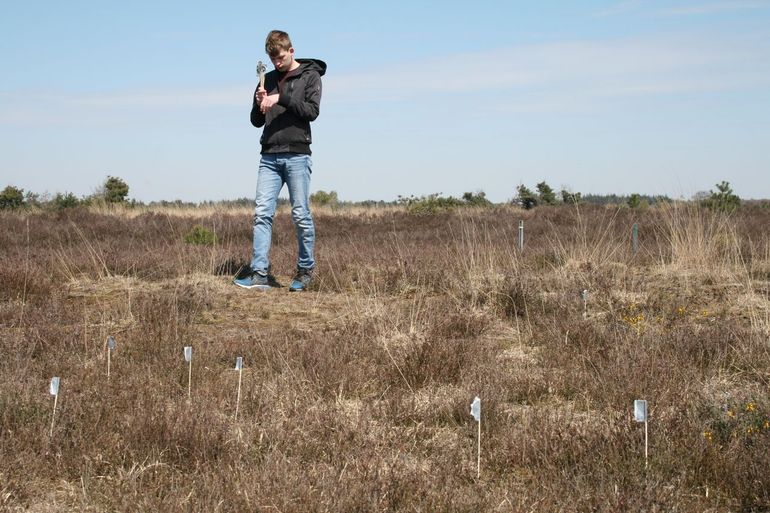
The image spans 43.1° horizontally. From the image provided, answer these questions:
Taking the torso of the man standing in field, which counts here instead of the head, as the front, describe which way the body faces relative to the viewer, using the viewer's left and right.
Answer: facing the viewer and to the left of the viewer

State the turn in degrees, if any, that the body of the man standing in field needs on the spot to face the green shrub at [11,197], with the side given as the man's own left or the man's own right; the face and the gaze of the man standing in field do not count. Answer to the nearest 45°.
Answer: approximately 135° to the man's own right

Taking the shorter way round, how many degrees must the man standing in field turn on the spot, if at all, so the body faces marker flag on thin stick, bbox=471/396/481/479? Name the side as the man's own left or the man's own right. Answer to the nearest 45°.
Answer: approximately 45° to the man's own left

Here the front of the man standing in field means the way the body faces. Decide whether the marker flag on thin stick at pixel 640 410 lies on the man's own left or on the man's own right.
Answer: on the man's own left

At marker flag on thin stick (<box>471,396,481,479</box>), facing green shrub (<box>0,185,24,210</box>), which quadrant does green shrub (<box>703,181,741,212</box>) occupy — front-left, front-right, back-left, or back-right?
front-right

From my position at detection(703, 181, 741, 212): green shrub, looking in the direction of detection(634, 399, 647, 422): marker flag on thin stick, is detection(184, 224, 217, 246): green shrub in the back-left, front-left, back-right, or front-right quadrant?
front-right

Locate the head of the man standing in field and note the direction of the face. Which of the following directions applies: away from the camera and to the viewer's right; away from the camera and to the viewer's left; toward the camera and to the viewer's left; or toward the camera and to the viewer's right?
toward the camera and to the viewer's left

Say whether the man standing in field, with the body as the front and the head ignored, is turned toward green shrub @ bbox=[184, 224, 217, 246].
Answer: no

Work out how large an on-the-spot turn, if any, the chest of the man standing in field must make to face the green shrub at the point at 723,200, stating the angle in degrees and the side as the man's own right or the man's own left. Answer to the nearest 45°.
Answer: approximately 180°

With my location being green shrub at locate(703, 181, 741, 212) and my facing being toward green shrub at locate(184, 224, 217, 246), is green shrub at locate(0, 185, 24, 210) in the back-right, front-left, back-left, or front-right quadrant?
front-right
